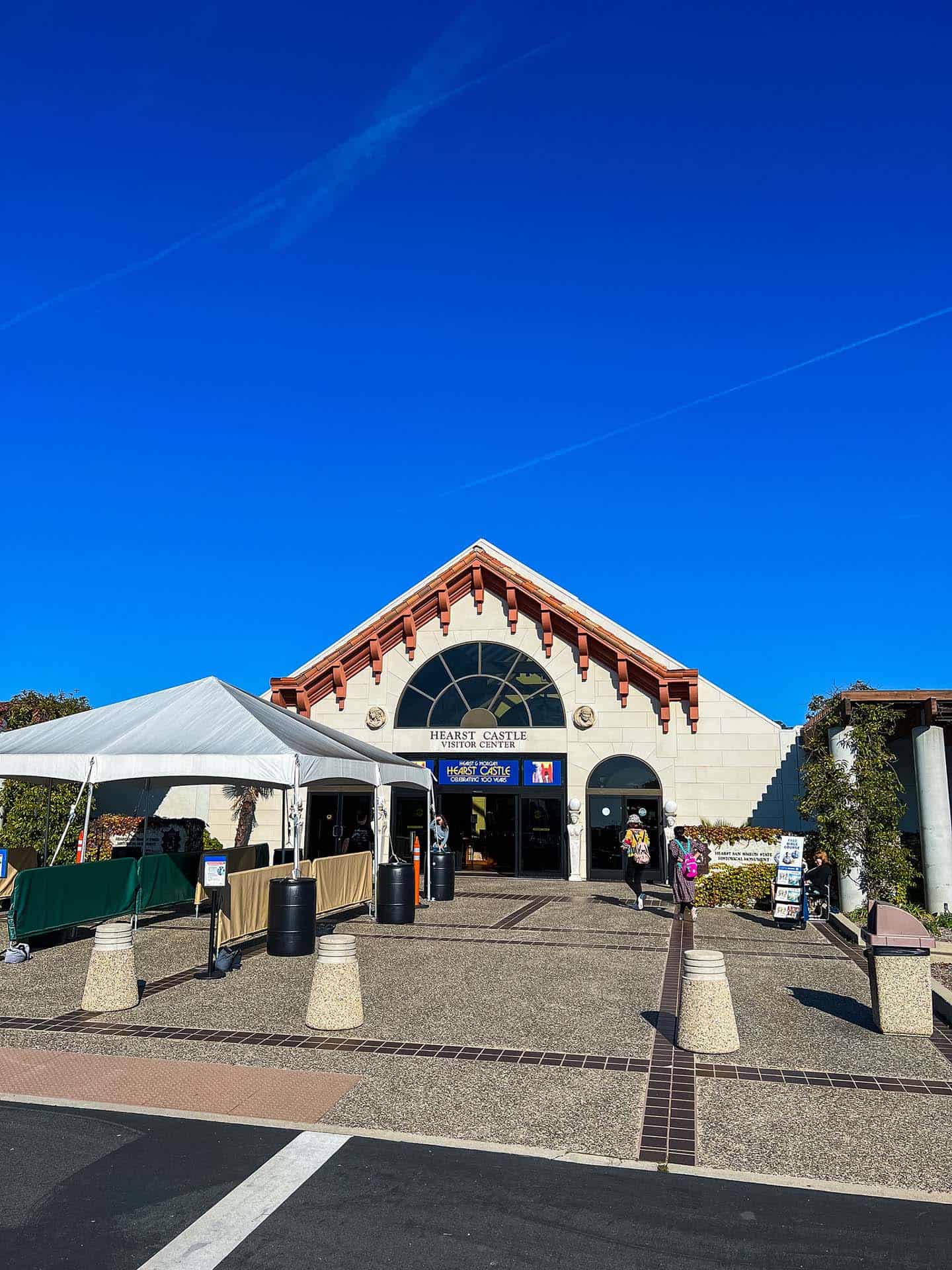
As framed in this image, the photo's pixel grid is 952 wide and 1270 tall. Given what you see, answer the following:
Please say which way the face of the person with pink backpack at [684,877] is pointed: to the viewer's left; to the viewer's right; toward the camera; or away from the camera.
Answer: away from the camera

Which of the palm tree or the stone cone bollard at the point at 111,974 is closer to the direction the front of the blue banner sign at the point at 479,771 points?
the stone cone bollard

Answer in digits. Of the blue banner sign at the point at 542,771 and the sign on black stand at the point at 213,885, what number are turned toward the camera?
2

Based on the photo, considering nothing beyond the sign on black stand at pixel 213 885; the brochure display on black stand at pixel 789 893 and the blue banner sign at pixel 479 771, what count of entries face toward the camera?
3

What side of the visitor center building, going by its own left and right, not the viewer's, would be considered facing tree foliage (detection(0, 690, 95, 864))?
right

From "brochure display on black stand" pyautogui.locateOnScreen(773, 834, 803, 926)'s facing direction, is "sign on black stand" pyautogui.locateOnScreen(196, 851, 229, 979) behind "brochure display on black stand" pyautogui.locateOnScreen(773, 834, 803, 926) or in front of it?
in front

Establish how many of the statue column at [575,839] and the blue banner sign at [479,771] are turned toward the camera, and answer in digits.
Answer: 2

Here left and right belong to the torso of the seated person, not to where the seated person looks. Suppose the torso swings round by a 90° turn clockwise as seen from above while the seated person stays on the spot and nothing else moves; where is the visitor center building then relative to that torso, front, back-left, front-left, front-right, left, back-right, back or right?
front

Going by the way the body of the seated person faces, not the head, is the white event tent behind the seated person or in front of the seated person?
in front
